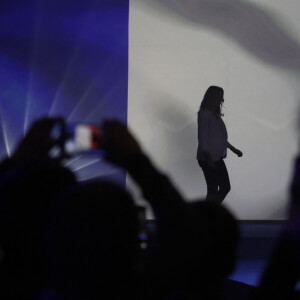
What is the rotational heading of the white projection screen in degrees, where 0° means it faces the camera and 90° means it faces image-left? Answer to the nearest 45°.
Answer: approximately 0°
